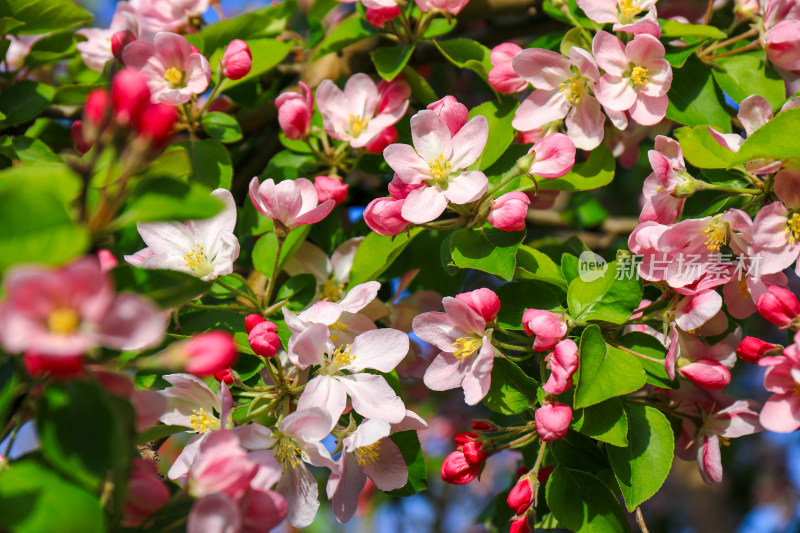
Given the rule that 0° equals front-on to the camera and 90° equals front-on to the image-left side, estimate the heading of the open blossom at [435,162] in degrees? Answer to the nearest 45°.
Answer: approximately 0°

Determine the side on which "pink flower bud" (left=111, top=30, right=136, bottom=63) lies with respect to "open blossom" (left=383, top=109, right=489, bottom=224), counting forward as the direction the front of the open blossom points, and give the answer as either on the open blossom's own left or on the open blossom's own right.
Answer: on the open blossom's own right

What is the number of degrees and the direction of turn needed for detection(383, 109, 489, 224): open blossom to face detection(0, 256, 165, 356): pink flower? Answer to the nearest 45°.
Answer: approximately 45° to its right
